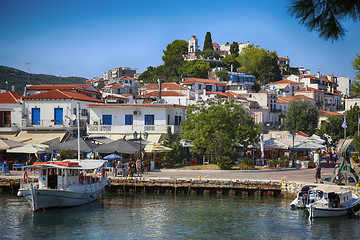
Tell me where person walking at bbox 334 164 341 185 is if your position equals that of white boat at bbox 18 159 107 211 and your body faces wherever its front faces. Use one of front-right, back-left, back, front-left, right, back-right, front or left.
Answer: back-left

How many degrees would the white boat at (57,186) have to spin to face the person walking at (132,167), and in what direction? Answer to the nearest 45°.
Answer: approximately 180°

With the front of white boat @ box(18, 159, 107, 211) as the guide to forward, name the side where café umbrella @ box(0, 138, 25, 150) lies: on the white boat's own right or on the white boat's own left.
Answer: on the white boat's own right

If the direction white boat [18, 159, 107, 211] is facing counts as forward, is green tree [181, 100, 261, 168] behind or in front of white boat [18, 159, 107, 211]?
behind

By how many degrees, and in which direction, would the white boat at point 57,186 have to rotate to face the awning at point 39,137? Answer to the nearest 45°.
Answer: approximately 135° to its right

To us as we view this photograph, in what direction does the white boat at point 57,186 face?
facing the viewer and to the left of the viewer

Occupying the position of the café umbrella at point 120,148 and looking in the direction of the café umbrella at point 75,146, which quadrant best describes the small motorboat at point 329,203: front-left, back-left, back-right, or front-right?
back-left

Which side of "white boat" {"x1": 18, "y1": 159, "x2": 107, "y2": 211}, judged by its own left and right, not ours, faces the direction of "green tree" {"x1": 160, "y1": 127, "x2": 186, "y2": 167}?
back
